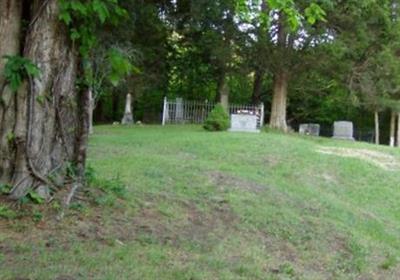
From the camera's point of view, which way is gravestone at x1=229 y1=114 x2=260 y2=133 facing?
toward the camera

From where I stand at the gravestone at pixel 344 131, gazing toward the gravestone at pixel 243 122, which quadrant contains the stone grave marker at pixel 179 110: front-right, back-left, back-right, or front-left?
front-right

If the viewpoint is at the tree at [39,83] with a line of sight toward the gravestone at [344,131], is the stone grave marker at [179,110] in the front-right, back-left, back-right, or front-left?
front-left

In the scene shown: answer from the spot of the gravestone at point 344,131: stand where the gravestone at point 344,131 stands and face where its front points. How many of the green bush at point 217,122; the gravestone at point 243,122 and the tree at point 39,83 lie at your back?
0

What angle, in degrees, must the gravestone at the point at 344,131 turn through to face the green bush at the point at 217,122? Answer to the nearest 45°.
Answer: approximately 45° to its right

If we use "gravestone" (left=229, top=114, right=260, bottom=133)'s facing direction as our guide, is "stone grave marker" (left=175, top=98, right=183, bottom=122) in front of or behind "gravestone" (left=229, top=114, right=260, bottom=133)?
behind

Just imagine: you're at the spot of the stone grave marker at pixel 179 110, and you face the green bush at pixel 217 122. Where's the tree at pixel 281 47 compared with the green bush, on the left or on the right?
left

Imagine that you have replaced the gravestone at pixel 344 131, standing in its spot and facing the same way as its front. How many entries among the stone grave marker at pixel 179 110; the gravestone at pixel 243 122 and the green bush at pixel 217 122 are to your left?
0

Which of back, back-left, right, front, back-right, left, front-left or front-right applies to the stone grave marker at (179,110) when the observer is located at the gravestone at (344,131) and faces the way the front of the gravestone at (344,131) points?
right

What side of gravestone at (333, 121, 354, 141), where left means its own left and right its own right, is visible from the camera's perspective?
front

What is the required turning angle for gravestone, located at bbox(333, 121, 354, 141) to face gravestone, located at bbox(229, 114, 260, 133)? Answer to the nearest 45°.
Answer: approximately 45° to its right

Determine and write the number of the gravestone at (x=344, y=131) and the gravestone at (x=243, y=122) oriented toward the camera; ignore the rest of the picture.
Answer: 2

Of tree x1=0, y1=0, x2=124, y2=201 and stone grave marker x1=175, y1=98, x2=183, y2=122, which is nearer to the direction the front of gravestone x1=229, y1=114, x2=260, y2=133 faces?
the tree

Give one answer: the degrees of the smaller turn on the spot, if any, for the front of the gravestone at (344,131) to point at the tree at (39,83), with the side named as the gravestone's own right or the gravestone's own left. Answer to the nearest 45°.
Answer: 0° — it already faces it

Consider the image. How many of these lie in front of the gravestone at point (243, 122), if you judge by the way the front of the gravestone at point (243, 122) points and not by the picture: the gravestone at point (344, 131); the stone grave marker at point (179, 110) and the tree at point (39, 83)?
1

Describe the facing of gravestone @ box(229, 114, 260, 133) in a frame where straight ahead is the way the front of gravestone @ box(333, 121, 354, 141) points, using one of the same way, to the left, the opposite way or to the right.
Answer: the same way

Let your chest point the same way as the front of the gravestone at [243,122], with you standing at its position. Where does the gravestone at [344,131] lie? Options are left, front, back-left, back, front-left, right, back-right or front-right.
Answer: back-left
